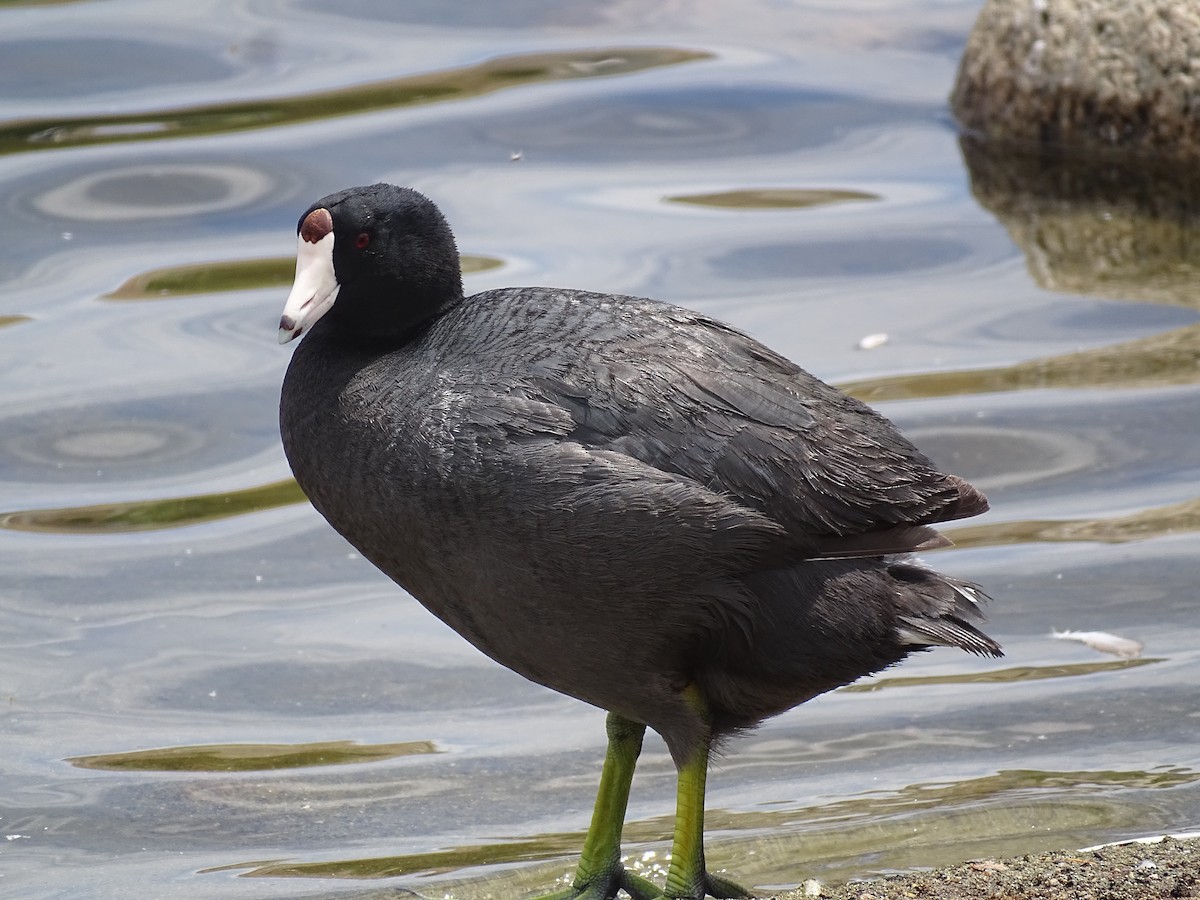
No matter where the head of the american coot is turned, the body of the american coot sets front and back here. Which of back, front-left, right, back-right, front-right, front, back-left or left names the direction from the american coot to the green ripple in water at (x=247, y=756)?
front-right

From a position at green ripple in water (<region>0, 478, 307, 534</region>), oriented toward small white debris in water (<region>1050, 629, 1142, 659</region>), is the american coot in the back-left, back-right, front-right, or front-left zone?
front-right

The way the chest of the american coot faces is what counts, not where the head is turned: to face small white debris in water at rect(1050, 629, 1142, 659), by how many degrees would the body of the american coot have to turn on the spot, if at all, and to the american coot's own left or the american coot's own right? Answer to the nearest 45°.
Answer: approximately 135° to the american coot's own right

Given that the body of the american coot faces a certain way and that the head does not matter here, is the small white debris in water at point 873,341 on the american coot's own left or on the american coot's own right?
on the american coot's own right

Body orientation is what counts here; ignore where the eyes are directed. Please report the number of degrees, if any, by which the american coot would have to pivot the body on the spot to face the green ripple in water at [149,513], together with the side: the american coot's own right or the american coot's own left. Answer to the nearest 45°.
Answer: approximately 45° to the american coot's own right

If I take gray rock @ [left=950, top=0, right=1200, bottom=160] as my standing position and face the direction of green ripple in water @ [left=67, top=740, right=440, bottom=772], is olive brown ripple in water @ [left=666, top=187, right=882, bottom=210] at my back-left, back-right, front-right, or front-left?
front-right

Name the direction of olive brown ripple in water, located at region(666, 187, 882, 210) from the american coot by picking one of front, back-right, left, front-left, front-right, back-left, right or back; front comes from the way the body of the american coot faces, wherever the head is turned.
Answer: right

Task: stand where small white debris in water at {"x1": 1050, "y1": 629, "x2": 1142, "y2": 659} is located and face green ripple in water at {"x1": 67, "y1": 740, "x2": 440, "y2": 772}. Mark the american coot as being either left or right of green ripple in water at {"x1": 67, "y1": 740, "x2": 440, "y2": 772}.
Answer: left

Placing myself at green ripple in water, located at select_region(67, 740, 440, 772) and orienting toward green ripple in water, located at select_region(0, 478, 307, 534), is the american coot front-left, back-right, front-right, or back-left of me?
back-right

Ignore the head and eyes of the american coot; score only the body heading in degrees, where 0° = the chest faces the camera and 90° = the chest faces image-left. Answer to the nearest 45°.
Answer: approximately 90°

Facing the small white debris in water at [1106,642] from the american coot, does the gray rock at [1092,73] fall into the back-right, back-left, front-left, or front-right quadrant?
front-left

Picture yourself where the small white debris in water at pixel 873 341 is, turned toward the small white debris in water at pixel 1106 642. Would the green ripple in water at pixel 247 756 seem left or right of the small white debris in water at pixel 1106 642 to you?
right
